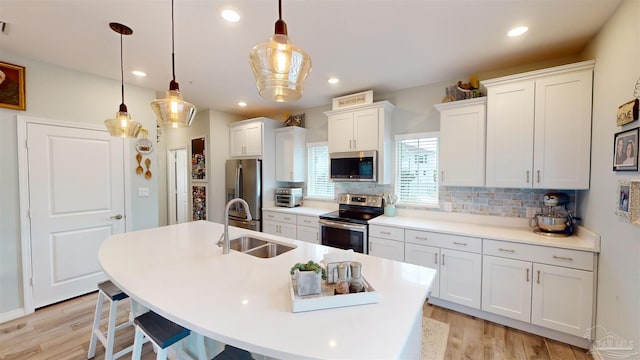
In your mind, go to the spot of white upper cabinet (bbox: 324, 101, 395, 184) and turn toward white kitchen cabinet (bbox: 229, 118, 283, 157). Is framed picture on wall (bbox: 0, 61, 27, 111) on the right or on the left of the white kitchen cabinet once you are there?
left

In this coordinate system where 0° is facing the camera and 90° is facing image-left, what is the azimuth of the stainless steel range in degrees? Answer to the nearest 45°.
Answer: approximately 45°

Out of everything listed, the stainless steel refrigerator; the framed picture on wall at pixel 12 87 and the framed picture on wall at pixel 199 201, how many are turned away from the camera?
0

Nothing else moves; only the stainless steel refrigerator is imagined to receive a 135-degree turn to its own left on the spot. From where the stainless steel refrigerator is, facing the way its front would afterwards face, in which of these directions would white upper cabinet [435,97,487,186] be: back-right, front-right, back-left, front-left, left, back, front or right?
front-right

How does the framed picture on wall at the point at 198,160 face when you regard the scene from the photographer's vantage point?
facing the viewer and to the left of the viewer

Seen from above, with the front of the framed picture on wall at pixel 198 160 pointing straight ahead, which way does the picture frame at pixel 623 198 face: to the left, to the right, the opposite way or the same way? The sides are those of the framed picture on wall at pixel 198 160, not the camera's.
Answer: to the right

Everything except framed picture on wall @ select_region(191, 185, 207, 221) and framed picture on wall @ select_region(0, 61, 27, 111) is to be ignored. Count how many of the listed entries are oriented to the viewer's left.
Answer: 0

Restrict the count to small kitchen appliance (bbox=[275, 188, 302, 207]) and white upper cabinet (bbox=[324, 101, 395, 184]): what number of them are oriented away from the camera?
0

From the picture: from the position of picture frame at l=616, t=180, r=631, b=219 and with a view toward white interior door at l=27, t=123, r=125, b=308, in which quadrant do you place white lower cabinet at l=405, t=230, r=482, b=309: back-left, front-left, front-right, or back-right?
front-right

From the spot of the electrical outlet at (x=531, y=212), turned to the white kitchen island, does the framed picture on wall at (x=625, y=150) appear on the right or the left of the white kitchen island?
left

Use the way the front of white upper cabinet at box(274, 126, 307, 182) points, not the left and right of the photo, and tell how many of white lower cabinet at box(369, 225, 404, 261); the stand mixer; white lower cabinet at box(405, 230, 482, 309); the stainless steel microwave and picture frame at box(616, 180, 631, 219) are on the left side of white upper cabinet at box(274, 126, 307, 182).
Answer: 5

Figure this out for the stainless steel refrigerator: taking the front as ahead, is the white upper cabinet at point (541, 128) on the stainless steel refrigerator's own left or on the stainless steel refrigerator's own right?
on the stainless steel refrigerator's own left

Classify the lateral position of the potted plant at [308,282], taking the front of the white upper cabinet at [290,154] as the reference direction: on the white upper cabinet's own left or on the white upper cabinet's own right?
on the white upper cabinet's own left

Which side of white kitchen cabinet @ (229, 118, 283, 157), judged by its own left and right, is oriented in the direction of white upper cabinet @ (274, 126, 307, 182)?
left

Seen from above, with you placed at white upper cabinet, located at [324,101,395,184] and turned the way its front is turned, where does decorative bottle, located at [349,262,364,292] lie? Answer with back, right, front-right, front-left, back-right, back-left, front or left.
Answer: front-left
